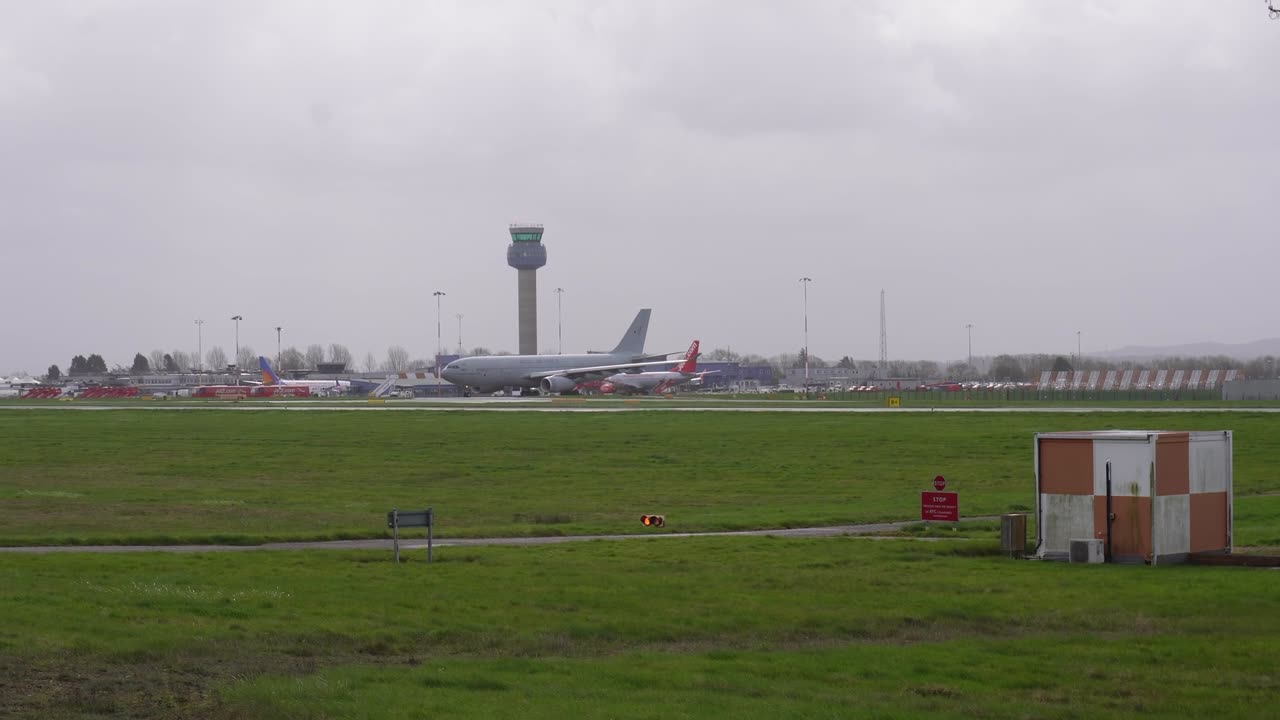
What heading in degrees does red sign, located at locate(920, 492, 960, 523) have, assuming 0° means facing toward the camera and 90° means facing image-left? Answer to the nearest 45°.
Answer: approximately 0°

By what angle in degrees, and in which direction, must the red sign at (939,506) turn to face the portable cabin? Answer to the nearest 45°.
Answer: approximately 45° to its left
